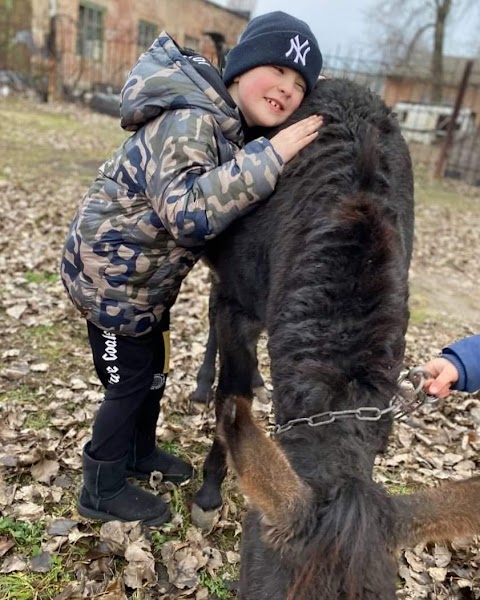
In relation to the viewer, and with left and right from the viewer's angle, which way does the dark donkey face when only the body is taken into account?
facing the viewer

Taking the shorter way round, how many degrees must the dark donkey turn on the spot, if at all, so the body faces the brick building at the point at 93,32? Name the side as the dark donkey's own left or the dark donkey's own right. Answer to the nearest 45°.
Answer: approximately 135° to the dark donkey's own right

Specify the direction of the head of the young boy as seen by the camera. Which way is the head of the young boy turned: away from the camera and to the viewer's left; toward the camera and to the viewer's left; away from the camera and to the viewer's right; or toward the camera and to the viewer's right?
toward the camera and to the viewer's right

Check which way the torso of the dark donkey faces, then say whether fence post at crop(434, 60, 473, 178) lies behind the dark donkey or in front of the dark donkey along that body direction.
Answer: behind

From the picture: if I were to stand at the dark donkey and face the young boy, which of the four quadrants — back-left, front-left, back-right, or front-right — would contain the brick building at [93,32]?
front-right

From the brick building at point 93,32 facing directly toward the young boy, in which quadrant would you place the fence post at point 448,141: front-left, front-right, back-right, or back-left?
front-left

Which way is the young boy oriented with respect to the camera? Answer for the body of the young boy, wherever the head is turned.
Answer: to the viewer's right

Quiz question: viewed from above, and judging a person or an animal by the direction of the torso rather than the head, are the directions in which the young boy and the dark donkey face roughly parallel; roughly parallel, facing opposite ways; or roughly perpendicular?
roughly perpendicular

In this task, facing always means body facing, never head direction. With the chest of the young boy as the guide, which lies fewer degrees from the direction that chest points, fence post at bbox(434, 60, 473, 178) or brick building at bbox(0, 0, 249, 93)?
the fence post

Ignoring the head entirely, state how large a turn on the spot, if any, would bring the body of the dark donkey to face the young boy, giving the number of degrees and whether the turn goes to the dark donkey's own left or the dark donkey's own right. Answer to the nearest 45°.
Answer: approximately 135° to the dark donkey's own right

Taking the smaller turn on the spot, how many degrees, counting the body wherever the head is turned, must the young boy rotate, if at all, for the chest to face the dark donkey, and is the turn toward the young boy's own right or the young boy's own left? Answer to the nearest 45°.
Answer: approximately 45° to the young boy's own right

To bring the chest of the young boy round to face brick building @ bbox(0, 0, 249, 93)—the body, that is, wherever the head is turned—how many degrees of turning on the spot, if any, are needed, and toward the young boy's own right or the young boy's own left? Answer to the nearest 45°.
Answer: approximately 90° to the young boy's own left

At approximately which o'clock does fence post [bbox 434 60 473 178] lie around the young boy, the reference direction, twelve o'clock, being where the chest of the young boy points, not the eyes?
The fence post is roughly at 10 o'clock from the young boy.
